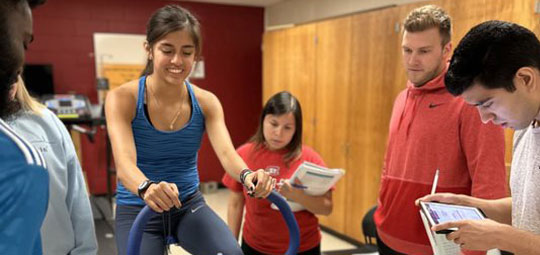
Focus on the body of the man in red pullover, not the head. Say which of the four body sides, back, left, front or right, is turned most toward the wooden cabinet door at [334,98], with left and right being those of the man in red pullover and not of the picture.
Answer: right

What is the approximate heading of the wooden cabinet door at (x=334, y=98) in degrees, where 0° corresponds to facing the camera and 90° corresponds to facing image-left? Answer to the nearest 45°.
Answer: approximately 45°

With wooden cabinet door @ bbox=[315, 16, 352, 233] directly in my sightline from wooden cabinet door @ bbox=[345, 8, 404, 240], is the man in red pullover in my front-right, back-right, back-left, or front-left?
back-left

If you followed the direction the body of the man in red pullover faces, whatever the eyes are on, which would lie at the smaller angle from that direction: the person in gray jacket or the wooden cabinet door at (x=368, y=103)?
the person in gray jacket

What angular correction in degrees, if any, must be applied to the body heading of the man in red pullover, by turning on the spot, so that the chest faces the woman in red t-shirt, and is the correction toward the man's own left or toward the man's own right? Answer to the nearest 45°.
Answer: approximately 45° to the man's own right

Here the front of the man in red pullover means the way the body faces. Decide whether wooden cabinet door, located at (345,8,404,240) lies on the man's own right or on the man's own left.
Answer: on the man's own right

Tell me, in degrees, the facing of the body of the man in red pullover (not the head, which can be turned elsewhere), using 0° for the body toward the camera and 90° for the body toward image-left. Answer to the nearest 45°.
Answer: approximately 45°
